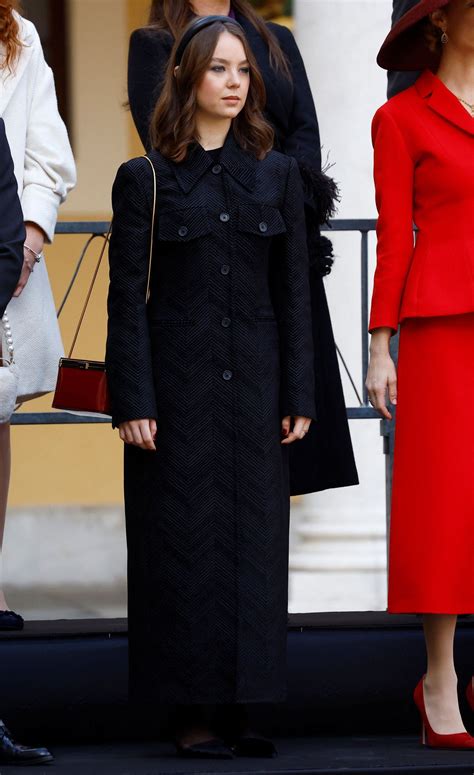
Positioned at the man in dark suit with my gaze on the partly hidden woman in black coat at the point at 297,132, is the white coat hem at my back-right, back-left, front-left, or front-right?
front-left

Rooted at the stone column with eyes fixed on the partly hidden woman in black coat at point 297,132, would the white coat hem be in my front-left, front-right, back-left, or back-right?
front-right

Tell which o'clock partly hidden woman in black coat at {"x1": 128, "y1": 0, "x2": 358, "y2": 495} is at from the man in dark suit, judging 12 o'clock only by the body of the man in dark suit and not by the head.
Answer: The partly hidden woman in black coat is roughly at 9 o'clock from the man in dark suit.

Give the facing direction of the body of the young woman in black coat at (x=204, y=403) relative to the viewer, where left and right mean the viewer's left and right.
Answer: facing the viewer and to the right of the viewer

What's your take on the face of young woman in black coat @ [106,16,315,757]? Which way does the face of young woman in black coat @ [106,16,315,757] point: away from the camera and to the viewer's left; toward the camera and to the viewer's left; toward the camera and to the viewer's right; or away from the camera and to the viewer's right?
toward the camera and to the viewer's right

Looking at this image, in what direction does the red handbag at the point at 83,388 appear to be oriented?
toward the camera

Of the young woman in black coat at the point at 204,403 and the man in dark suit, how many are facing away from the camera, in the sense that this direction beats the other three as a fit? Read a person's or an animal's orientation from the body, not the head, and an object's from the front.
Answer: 0
